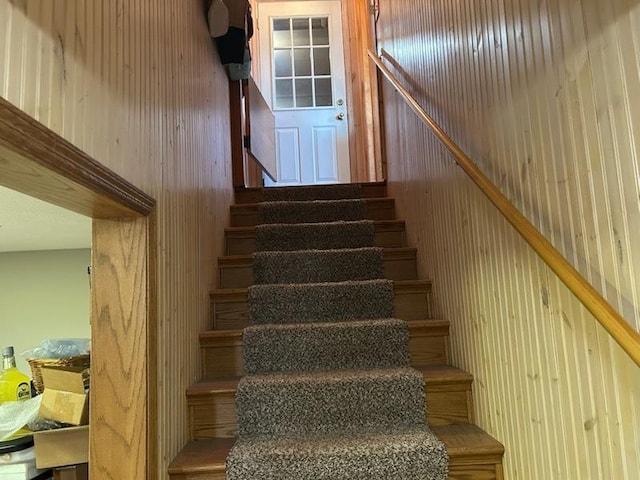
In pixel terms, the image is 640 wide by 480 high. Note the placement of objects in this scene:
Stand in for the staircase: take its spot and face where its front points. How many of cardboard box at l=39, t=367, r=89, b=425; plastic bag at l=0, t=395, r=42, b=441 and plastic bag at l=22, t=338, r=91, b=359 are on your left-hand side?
0

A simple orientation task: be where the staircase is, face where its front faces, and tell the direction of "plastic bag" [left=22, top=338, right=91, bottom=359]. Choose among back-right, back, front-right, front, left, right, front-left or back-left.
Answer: right

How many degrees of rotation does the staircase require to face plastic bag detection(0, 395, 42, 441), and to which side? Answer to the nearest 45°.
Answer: approximately 90° to its right

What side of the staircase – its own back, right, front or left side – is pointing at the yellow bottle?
right

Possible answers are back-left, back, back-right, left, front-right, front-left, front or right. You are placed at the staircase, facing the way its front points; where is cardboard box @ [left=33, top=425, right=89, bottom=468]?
right

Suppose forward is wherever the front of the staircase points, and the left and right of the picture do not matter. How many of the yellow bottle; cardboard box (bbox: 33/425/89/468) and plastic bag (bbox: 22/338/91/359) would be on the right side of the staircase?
3

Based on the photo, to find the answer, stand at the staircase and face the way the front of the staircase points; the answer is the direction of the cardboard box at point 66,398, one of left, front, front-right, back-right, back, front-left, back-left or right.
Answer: right

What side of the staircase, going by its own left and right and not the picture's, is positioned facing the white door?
back

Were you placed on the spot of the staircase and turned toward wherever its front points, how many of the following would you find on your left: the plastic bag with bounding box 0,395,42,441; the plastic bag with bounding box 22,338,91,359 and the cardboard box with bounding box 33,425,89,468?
0

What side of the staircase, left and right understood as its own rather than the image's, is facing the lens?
front
